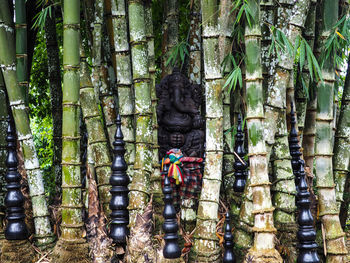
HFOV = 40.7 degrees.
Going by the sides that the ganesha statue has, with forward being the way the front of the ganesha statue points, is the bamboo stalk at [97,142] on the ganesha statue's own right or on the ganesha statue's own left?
on the ganesha statue's own right

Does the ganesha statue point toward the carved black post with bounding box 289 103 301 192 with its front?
no

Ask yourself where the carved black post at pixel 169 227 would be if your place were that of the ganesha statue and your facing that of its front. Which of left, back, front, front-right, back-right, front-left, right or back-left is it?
front

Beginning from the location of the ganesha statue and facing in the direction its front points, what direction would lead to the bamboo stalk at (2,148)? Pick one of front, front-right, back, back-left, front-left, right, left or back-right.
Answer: right

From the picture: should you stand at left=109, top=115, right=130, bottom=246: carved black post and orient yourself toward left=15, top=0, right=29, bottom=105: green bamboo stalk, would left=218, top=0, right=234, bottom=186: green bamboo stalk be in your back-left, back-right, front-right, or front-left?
back-right

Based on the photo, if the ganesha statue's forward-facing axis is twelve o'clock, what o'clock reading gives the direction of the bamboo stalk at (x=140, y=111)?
The bamboo stalk is roughly at 1 o'clock from the ganesha statue.

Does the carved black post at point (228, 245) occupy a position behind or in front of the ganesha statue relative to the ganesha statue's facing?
in front

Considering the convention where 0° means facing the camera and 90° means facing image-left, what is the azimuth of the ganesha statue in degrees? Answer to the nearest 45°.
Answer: approximately 0°

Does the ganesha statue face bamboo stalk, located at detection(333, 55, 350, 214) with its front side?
no

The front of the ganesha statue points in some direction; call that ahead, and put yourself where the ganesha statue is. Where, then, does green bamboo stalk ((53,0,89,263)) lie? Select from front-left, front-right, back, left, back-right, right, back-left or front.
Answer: front-right
